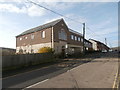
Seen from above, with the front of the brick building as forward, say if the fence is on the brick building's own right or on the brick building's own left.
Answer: on the brick building's own right

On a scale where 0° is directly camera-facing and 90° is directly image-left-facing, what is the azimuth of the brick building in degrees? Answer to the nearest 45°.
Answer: approximately 315°
